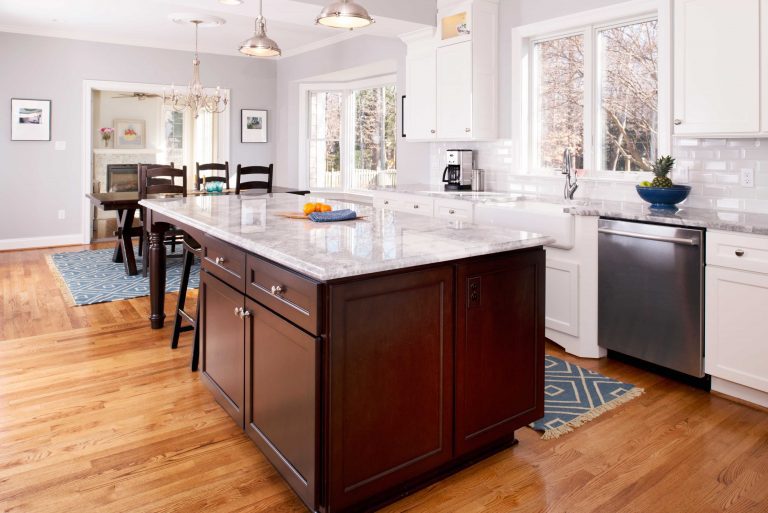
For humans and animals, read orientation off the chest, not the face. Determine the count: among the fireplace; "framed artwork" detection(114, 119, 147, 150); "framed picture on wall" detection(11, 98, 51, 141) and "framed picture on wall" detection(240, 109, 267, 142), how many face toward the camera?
4

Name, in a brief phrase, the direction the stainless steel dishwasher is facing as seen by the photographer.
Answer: facing the viewer and to the left of the viewer

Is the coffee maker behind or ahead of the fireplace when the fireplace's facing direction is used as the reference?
ahead

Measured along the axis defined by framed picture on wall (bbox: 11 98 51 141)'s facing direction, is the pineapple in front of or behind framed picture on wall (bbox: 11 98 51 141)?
in front

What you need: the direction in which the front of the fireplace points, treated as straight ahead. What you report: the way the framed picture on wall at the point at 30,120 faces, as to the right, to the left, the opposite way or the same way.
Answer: the same way

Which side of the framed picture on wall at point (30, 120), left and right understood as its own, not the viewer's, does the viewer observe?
front

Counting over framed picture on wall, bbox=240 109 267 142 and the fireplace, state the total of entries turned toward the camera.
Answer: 2
